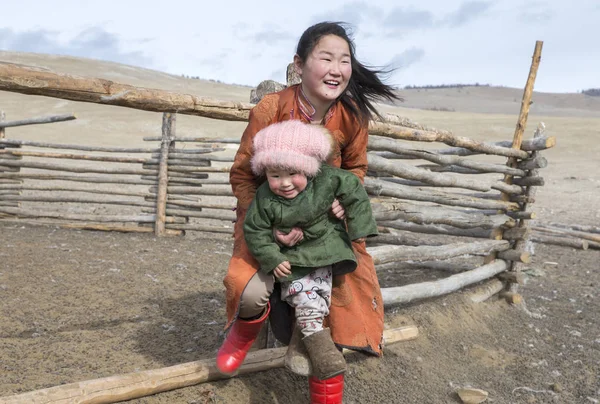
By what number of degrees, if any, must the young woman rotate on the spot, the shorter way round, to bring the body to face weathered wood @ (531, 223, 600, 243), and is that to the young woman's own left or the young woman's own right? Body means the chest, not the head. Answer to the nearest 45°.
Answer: approximately 135° to the young woman's own left

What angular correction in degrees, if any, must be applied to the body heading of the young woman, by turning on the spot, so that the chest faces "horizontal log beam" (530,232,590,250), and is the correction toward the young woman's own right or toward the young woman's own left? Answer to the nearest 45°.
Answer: approximately 135° to the young woman's own left

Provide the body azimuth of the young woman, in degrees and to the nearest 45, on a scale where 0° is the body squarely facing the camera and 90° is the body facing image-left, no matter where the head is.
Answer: approximately 0°

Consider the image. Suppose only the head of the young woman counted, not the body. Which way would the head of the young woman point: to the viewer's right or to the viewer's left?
to the viewer's right
